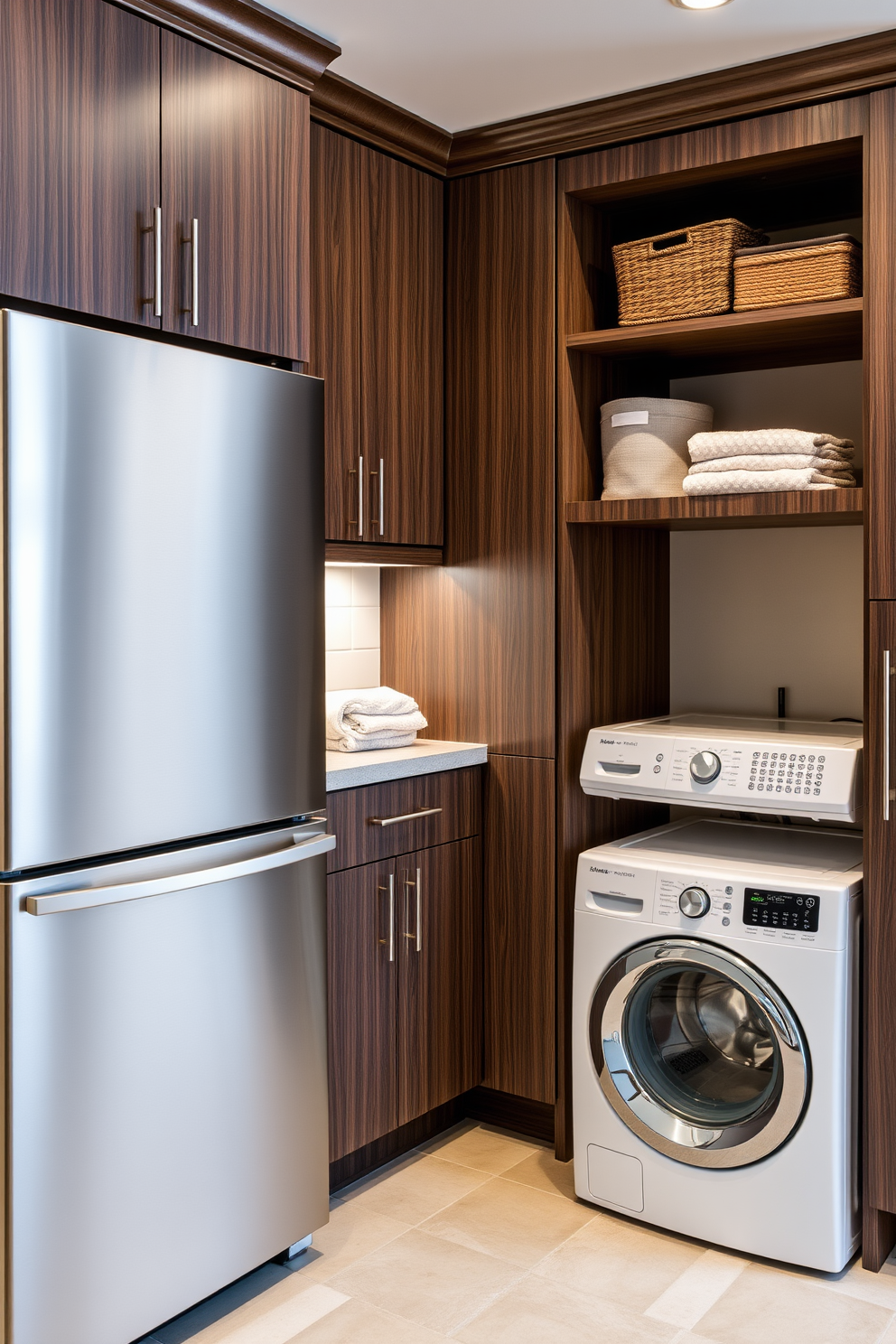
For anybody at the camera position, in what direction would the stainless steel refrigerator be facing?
facing the viewer and to the right of the viewer

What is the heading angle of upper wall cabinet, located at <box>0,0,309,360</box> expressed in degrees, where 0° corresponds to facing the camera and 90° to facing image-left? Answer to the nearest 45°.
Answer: approximately 315°

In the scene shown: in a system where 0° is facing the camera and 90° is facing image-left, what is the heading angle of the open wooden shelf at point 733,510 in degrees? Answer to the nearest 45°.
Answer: approximately 45°

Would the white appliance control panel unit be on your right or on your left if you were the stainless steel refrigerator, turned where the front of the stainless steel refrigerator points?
on your left
